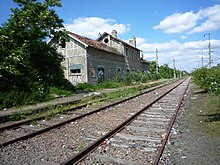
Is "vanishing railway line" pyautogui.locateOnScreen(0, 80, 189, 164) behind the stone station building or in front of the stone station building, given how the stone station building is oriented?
in front

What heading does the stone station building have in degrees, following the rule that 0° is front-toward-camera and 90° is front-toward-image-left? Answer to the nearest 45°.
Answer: approximately 315°

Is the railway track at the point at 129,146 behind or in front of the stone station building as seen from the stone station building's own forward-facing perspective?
in front
